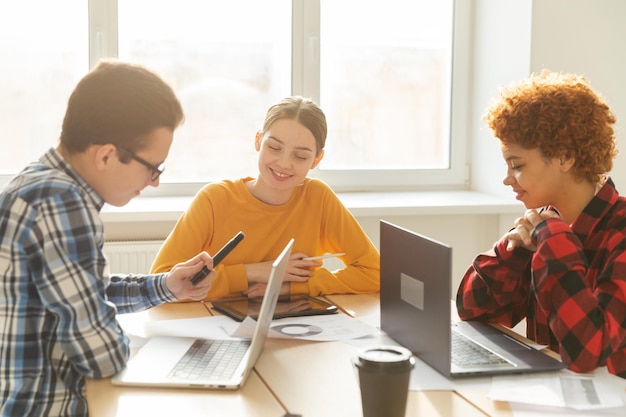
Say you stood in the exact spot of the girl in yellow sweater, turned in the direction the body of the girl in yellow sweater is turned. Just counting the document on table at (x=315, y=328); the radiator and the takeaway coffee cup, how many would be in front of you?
2

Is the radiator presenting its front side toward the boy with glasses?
yes

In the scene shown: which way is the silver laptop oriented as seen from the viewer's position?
to the viewer's left

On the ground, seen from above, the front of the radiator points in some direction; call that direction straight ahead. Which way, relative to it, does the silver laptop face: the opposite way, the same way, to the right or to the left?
to the right

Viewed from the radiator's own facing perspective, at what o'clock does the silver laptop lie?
The silver laptop is roughly at 12 o'clock from the radiator.

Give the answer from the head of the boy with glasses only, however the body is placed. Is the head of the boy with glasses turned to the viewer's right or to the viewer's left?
to the viewer's right
